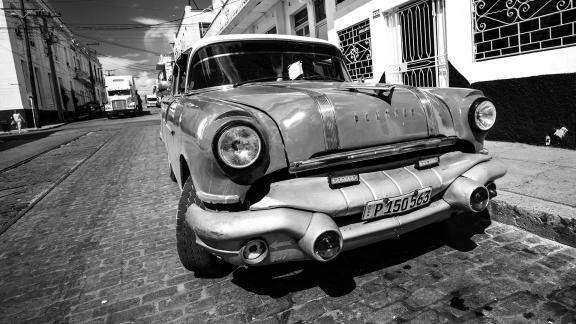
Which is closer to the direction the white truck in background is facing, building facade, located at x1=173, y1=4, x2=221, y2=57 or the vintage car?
the vintage car

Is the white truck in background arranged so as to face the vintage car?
yes

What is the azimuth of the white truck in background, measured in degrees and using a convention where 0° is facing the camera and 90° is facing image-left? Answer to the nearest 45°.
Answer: approximately 0°

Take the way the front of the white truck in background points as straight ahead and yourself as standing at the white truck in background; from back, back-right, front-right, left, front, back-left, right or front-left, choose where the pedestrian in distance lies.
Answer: front-right
